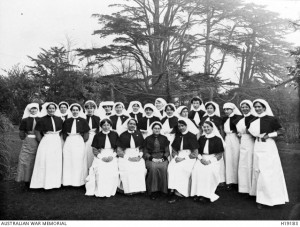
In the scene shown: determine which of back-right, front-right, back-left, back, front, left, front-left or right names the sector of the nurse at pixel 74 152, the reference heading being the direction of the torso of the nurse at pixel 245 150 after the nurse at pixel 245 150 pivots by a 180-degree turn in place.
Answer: back-left

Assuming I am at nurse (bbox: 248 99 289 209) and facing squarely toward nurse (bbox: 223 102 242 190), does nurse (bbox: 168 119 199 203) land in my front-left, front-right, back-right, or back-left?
front-left

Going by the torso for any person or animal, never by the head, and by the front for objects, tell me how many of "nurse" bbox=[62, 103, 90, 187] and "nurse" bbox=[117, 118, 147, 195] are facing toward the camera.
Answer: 2

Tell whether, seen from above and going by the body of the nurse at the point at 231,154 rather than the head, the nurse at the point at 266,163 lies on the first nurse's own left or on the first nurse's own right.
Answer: on the first nurse's own left

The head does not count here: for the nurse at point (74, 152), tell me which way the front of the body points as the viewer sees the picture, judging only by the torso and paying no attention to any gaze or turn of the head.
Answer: toward the camera

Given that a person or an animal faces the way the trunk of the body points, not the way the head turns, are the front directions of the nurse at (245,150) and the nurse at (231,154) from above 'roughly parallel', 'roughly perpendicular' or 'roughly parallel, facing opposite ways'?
roughly parallel

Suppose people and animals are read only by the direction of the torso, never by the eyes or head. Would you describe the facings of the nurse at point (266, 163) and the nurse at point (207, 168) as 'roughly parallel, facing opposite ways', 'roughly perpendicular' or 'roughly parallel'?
roughly parallel

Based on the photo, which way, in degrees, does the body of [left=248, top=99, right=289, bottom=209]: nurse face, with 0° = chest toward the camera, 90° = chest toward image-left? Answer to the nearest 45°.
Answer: approximately 45°

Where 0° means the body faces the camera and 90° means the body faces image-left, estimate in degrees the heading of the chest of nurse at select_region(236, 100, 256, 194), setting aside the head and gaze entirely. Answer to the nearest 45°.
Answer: approximately 45°

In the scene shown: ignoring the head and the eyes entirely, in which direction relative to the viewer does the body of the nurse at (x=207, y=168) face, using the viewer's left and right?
facing the viewer and to the left of the viewer

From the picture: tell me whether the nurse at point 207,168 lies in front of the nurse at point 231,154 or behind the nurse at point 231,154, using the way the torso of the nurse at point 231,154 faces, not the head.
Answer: in front

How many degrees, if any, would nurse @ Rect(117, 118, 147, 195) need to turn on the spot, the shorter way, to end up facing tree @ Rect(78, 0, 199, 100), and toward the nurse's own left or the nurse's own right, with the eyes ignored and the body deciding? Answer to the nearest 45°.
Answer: approximately 180°

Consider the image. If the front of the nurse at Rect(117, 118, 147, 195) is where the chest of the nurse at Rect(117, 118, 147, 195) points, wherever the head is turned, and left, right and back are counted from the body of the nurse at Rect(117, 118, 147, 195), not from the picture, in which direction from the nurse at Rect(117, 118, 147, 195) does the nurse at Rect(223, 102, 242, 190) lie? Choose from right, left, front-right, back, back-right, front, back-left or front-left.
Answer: left
